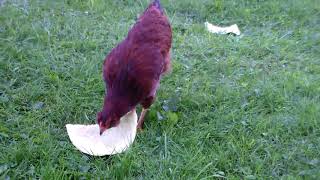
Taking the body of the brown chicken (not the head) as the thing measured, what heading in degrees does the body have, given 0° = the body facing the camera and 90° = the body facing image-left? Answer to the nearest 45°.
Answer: approximately 45°
